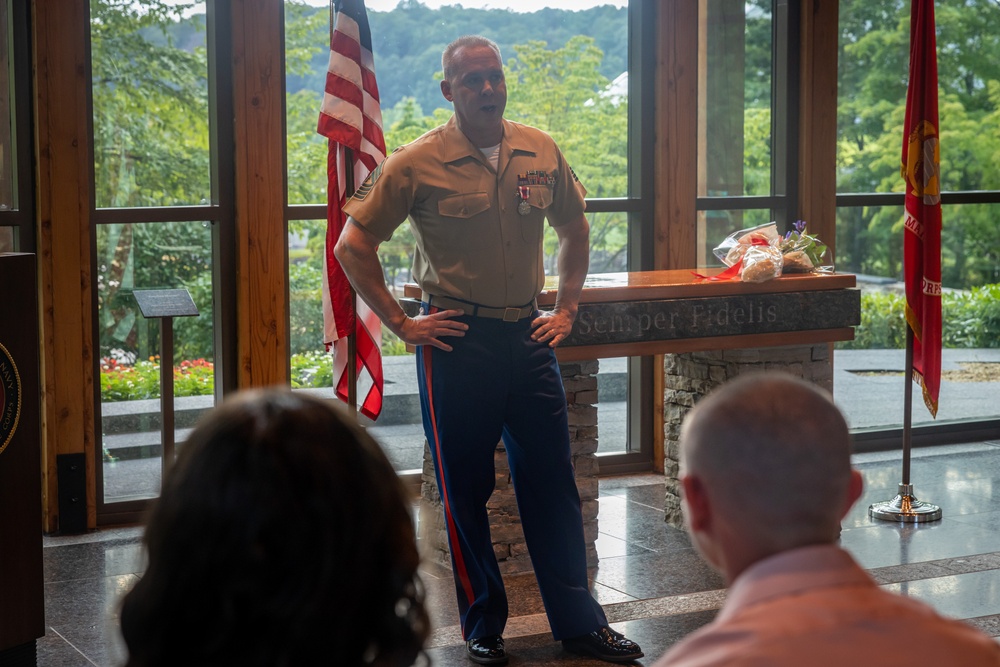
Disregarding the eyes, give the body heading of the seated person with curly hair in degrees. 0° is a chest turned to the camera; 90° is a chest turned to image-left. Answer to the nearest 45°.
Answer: approximately 180°

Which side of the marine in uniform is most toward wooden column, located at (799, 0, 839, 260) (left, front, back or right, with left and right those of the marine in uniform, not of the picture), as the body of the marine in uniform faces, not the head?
left

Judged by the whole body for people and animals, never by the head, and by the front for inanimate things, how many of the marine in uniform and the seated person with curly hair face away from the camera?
1

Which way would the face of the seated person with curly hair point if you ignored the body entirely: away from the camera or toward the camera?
away from the camera

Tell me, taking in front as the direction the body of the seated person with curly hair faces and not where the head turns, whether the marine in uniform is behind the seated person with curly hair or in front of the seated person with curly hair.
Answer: in front

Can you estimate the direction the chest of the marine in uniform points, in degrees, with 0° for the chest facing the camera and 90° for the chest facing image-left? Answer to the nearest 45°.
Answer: approximately 315°

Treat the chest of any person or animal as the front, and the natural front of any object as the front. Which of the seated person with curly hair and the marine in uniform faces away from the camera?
the seated person with curly hair

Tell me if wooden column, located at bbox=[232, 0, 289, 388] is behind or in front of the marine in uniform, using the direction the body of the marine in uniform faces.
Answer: behind

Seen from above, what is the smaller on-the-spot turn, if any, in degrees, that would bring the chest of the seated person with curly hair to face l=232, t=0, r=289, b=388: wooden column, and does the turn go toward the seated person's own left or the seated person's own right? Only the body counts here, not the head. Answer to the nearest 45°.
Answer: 0° — they already face it

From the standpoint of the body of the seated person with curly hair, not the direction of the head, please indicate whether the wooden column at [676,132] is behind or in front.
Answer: in front

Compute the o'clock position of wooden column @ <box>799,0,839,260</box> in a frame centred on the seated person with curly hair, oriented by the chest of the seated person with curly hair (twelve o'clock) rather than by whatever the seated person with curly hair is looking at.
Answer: The wooden column is roughly at 1 o'clock from the seated person with curly hair.

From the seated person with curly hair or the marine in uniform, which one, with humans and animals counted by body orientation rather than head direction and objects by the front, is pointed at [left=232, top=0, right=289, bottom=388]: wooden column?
the seated person with curly hair

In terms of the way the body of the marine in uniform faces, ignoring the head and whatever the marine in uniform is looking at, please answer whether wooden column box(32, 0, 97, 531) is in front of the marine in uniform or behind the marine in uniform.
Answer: behind
